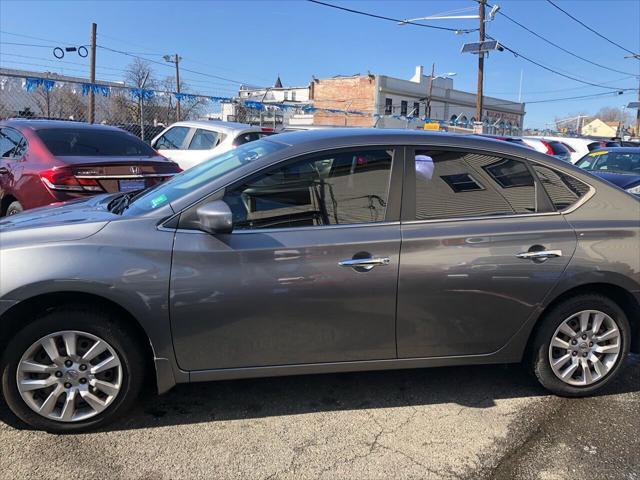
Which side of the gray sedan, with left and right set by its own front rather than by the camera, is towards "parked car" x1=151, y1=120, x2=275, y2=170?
right

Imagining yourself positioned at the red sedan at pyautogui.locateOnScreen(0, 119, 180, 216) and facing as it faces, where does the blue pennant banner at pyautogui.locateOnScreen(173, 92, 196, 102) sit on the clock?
The blue pennant banner is roughly at 2 o'clock from the red sedan.

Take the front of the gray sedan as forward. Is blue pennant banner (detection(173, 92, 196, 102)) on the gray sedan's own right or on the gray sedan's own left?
on the gray sedan's own right

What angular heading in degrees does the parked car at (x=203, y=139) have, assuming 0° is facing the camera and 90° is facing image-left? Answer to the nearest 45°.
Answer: approximately 135°

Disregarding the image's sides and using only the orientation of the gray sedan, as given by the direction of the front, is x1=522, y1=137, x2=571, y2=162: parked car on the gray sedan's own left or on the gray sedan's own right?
on the gray sedan's own right

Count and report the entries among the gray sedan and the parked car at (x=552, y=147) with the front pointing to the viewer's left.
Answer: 1

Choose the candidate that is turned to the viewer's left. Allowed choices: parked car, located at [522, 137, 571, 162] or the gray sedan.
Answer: the gray sedan

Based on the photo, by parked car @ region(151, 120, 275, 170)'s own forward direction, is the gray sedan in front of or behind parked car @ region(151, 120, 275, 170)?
behind

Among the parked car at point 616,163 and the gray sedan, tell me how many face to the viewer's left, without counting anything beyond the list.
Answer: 1
